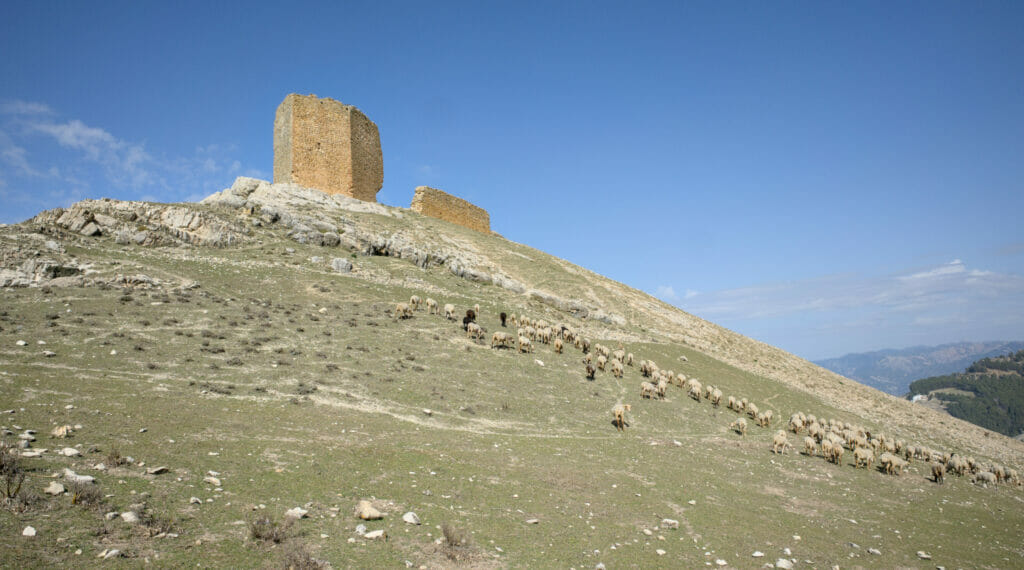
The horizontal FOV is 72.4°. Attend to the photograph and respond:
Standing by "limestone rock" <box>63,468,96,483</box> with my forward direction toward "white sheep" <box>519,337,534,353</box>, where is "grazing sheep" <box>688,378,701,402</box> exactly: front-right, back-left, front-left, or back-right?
front-right

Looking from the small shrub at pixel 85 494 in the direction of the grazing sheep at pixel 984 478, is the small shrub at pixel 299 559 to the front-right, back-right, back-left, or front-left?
front-right

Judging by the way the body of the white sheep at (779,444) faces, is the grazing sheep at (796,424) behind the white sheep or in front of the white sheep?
behind

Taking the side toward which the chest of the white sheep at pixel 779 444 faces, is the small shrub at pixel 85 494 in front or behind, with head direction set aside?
in front
